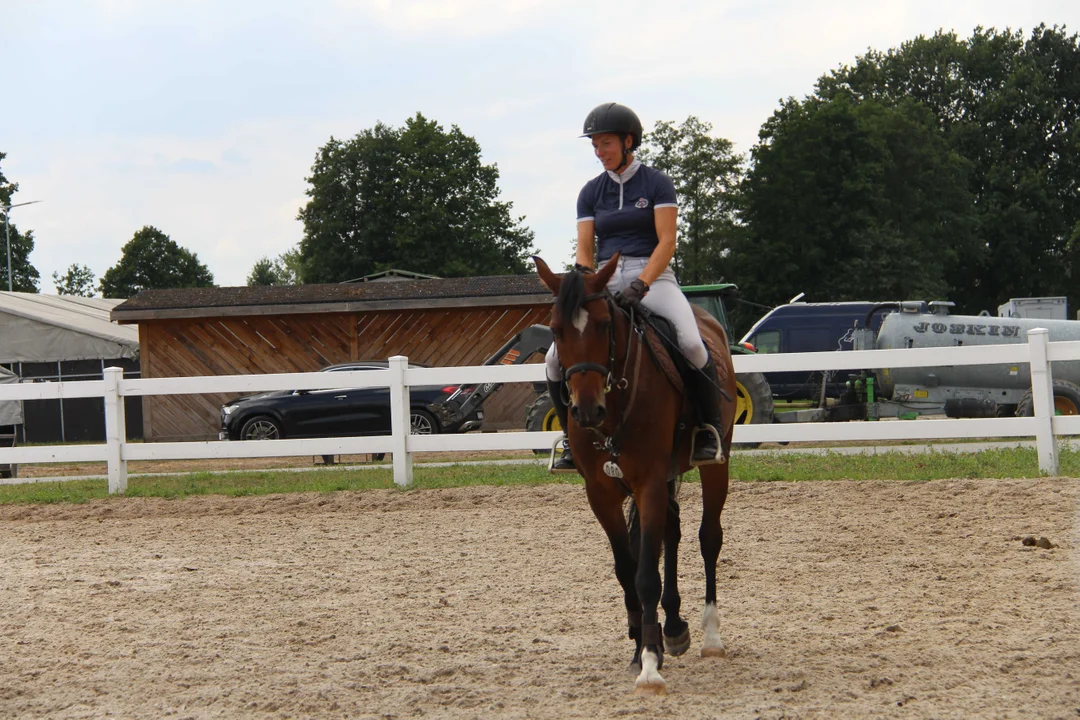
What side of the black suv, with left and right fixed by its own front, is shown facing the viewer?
left

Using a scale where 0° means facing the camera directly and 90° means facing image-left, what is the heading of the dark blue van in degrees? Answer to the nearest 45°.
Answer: approximately 90°

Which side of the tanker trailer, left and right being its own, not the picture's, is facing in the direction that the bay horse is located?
left

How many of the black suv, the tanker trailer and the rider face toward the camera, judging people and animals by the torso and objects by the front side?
1

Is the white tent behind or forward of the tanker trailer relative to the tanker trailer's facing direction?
forward

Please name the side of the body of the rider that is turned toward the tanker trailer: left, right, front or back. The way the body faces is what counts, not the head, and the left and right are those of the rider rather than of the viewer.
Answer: back

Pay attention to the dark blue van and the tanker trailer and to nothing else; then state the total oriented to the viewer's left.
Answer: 2

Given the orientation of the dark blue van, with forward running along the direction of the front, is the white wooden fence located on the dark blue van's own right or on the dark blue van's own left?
on the dark blue van's own left

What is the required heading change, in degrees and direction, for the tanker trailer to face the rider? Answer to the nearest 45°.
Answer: approximately 90° to its left

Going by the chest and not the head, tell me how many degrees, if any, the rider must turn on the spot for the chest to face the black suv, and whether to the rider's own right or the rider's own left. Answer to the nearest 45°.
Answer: approximately 135° to the rider's own right

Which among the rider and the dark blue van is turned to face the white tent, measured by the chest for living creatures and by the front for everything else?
the dark blue van

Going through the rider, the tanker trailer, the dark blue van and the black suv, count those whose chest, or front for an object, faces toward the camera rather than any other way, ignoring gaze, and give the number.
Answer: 1

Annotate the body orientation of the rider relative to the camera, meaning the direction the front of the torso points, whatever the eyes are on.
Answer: toward the camera

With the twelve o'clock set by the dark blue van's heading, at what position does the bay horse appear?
The bay horse is roughly at 9 o'clock from the dark blue van.
